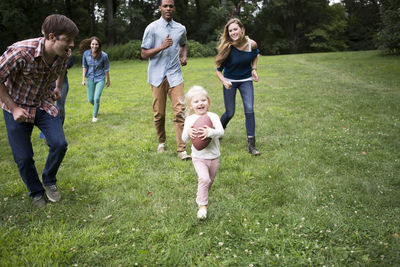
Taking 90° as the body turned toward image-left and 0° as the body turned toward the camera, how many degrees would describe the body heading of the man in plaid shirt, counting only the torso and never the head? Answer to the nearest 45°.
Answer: approximately 315°

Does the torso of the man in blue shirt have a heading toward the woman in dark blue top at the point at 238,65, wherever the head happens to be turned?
no

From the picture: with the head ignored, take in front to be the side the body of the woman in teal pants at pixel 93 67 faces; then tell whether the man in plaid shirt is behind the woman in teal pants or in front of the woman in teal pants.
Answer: in front

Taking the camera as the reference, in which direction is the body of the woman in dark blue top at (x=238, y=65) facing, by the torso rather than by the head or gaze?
toward the camera

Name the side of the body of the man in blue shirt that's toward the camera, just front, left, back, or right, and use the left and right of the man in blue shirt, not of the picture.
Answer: front

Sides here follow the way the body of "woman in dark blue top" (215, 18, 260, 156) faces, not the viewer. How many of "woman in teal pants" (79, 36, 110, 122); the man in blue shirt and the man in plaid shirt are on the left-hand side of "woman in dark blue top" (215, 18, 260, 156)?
0

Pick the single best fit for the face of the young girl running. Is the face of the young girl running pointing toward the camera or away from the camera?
toward the camera

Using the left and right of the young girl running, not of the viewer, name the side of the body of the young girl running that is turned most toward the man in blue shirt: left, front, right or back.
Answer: back

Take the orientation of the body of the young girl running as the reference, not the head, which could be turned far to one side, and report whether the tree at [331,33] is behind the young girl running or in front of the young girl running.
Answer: behind

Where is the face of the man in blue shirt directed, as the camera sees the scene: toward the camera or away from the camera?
toward the camera

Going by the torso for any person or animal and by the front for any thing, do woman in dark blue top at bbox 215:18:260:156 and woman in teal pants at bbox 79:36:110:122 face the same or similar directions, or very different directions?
same or similar directions

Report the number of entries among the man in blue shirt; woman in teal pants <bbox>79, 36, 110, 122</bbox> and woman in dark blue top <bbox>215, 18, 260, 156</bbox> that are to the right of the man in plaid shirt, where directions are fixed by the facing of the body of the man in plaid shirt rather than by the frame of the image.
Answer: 0

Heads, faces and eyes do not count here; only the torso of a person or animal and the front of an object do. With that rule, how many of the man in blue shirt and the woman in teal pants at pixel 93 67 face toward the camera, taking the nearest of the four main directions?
2

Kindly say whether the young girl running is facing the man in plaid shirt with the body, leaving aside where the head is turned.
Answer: no

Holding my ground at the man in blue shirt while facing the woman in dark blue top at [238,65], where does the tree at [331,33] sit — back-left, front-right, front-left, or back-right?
front-left

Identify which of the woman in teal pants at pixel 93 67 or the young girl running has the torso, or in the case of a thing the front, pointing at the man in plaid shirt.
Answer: the woman in teal pants

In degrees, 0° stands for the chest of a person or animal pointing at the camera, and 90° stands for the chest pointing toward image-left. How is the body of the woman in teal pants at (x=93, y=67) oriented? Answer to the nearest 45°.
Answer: approximately 0°

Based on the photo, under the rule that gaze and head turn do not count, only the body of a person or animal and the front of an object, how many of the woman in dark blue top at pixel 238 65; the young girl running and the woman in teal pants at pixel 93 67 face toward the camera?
3

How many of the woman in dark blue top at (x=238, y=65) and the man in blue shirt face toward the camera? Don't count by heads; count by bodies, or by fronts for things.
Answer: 2

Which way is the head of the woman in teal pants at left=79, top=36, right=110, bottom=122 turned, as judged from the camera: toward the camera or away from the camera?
toward the camera
